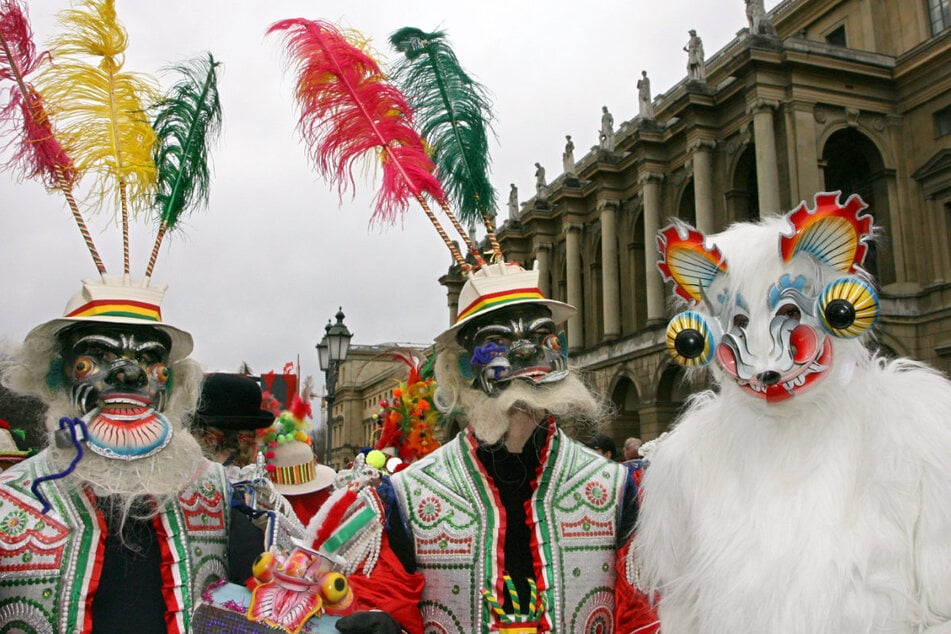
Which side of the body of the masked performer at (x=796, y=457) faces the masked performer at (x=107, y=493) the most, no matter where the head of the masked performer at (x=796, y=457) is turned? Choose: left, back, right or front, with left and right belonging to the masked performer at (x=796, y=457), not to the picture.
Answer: right

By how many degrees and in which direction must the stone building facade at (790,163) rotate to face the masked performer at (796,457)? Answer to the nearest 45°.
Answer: approximately 45° to its left

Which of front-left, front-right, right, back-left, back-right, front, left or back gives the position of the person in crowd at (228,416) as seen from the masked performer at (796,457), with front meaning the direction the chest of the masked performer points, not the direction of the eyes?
back-right

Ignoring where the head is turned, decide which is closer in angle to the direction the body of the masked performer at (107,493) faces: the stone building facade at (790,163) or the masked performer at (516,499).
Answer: the masked performer

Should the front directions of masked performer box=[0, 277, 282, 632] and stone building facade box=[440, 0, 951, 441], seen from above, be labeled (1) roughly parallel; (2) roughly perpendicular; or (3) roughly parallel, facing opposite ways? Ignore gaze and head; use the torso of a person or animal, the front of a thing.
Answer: roughly perpendicular

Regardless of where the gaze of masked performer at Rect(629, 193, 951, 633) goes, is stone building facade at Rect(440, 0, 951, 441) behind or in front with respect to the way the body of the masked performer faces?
behind
